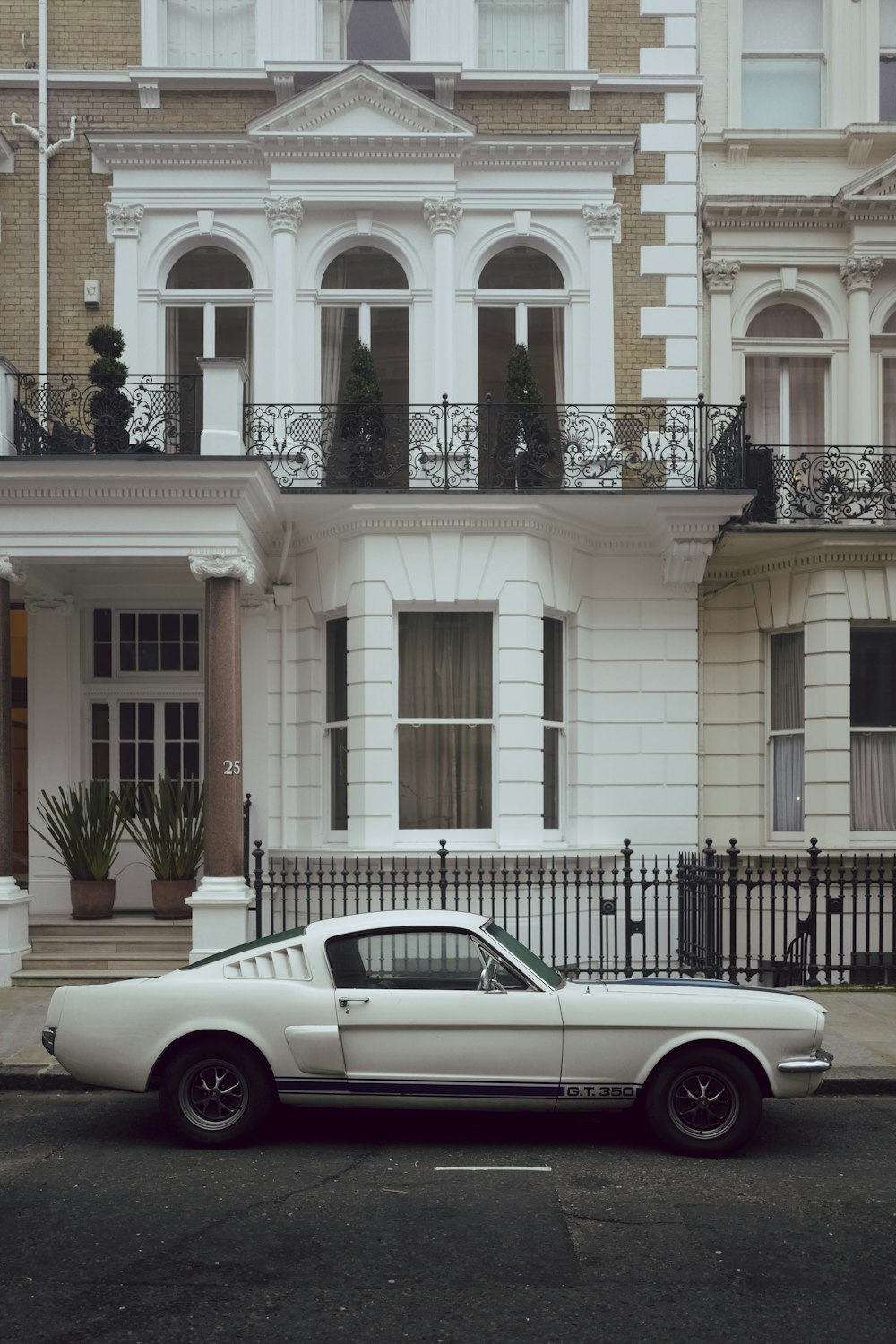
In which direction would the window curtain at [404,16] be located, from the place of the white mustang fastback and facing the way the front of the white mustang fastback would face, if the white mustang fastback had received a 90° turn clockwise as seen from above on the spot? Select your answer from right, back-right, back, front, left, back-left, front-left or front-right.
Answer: back

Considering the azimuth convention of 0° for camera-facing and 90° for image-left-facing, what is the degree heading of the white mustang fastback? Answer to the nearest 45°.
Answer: approximately 270°

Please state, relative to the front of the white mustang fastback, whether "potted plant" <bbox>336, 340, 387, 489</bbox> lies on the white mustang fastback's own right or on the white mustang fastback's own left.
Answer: on the white mustang fastback's own left

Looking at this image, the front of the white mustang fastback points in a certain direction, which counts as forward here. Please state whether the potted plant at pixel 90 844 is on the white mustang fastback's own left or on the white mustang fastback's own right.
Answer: on the white mustang fastback's own left

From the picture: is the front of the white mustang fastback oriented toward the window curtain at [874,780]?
no

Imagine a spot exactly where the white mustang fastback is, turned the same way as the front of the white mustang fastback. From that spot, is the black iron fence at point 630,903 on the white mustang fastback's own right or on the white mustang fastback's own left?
on the white mustang fastback's own left

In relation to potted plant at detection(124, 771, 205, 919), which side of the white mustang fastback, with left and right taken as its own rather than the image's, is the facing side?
left
